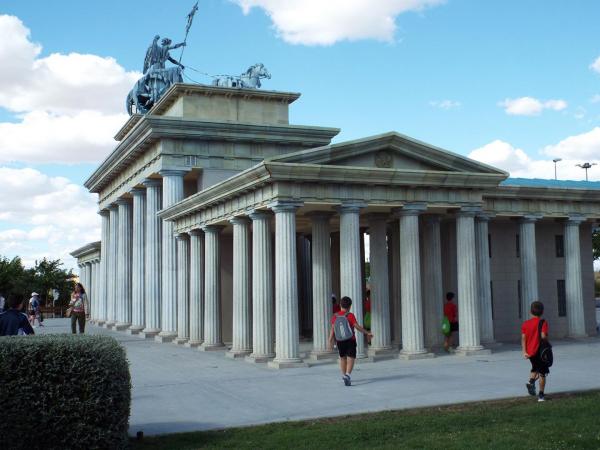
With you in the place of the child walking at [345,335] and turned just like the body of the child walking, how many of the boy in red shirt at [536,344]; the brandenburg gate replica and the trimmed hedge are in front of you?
1

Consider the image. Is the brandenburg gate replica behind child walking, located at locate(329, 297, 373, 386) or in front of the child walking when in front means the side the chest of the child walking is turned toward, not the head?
in front

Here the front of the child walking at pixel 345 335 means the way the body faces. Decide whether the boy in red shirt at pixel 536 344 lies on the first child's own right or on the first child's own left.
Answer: on the first child's own right

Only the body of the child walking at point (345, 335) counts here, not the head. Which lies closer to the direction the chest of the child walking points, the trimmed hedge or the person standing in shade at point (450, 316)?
the person standing in shade

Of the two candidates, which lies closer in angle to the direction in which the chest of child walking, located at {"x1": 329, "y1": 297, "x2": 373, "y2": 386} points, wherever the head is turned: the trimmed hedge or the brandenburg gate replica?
the brandenburg gate replica

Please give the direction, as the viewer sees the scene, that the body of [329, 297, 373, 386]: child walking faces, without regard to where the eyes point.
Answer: away from the camera
